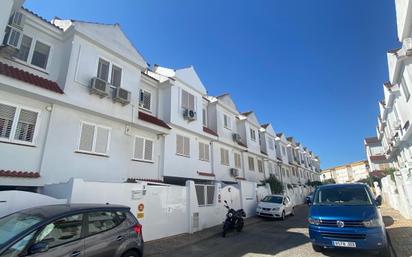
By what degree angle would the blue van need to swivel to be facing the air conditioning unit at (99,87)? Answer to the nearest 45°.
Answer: approximately 90° to its right

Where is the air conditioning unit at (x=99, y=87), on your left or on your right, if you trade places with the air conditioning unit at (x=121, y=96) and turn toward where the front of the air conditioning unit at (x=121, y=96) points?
on your right

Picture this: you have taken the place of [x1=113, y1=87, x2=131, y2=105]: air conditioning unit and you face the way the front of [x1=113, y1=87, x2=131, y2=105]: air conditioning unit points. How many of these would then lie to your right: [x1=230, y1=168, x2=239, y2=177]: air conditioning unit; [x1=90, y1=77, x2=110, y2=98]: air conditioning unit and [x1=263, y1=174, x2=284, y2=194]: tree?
1

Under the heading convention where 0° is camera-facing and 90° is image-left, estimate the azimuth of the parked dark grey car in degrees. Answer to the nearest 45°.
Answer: approximately 45°

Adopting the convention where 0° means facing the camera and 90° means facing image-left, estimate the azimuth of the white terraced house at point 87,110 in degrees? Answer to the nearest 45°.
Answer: approximately 315°

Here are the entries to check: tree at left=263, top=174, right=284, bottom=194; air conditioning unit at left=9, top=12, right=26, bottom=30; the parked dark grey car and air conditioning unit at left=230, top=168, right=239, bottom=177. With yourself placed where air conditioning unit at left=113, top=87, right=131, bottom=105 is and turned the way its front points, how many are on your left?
2

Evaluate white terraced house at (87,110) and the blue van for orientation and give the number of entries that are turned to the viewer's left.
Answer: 0

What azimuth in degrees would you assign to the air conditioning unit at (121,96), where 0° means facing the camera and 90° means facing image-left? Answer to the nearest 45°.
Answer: approximately 315°

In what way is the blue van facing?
toward the camera

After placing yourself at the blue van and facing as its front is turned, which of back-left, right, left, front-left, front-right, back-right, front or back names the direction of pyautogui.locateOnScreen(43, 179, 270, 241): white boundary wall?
right

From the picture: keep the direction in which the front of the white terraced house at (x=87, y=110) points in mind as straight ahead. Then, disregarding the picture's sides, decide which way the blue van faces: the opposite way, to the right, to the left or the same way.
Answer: to the right

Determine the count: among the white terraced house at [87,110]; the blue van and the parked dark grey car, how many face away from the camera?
0
